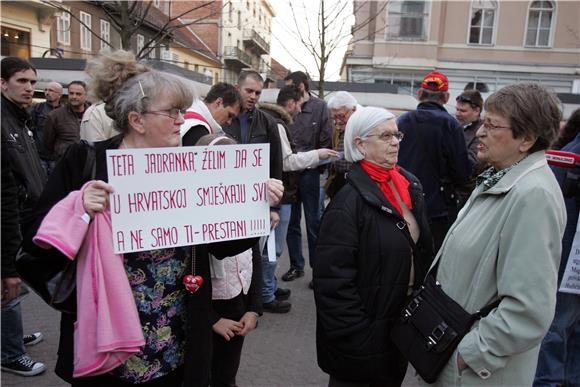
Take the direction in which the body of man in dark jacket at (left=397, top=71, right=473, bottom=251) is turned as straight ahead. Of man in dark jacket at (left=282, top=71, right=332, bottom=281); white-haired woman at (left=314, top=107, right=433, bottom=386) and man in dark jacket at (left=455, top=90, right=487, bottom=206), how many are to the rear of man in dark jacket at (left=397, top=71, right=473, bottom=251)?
1

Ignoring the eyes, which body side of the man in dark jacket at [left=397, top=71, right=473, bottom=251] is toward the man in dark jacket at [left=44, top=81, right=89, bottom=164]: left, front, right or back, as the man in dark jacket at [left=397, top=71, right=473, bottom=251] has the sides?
left

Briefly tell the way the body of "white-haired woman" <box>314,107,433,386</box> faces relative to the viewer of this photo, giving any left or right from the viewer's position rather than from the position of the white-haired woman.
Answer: facing the viewer and to the right of the viewer

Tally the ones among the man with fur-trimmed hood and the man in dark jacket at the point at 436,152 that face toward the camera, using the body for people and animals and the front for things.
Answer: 0

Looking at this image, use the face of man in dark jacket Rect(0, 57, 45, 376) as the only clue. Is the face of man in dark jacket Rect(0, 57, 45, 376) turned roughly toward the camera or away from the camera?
toward the camera

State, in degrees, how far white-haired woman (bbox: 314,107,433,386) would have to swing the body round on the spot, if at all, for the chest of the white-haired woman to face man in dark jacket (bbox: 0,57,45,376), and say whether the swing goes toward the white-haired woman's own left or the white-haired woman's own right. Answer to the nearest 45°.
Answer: approximately 135° to the white-haired woman's own right

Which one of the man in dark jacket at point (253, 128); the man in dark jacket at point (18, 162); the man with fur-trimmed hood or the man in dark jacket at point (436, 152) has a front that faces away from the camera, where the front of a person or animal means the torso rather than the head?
the man in dark jacket at point (436, 152)

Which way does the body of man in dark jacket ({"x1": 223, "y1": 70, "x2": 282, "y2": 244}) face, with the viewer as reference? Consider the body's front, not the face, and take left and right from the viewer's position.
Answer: facing the viewer

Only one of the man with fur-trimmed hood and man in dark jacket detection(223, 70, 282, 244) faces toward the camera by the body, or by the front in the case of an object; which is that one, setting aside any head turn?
the man in dark jacket

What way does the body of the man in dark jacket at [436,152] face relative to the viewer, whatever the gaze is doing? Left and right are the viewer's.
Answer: facing away from the viewer

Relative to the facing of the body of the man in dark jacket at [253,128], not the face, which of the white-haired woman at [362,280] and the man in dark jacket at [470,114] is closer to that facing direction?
the white-haired woman

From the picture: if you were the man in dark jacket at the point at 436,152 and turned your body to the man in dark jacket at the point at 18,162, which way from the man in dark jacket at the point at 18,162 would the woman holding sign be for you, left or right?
left

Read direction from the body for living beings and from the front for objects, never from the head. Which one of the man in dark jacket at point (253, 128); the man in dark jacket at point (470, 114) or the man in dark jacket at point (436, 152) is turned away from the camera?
the man in dark jacket at point (436, 152)

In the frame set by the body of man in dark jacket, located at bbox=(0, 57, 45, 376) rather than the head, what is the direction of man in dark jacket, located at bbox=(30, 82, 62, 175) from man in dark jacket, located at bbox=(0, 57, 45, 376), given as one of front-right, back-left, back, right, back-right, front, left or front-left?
back-left

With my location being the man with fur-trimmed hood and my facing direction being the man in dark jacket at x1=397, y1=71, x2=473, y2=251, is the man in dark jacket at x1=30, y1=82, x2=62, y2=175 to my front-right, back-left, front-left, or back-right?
back-left

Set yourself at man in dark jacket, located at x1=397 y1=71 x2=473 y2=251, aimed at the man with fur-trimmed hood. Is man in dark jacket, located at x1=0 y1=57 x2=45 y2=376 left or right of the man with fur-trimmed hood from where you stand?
left

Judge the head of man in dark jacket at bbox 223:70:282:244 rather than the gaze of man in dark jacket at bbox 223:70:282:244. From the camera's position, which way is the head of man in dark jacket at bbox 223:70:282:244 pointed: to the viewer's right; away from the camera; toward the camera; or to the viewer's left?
toward the camera

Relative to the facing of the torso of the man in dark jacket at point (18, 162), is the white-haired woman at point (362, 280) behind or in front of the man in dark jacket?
in front
